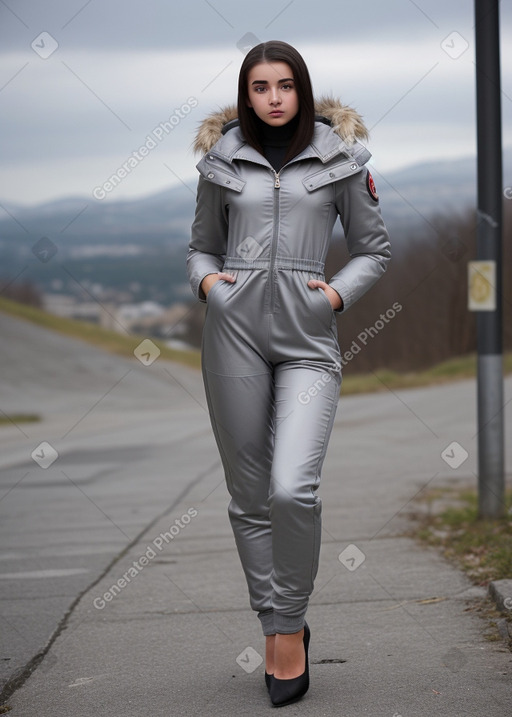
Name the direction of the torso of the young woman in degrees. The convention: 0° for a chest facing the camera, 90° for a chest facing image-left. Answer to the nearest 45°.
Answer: approximately 0°

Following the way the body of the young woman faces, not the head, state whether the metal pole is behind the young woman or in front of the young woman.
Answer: behind
